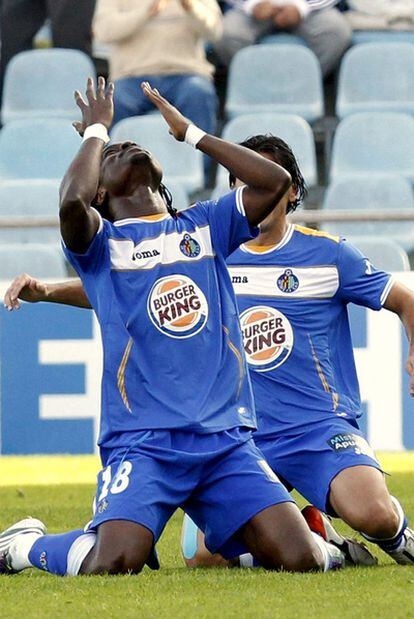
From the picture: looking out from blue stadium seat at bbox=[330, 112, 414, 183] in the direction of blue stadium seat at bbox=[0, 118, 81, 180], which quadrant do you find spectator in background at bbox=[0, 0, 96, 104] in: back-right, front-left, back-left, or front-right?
front-right

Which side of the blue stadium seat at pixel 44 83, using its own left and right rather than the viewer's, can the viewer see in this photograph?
front

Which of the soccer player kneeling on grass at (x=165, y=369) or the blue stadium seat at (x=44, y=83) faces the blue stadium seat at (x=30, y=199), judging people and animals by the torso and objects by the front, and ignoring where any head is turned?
the blue stadium seat at (x=44, y=83)

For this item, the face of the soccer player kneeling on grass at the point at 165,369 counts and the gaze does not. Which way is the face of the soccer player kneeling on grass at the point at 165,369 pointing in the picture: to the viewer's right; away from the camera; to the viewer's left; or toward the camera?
toward the camera

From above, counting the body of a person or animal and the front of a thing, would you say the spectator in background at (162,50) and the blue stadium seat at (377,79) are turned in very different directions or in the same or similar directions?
same or similar directions

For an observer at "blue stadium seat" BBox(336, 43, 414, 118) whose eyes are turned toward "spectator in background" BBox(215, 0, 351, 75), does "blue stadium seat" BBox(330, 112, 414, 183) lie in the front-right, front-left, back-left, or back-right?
back-left

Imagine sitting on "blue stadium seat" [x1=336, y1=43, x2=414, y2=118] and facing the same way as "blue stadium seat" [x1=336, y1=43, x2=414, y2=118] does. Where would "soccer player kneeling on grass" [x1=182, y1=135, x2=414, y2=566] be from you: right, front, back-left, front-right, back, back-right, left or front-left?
front

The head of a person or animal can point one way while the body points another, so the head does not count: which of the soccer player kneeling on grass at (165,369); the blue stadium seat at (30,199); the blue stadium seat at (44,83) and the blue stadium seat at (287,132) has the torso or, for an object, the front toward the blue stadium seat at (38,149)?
the blue stadium seat at (44,83)

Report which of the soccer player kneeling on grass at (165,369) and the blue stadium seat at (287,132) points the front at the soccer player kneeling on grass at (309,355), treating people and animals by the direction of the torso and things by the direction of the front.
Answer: the blue stadium seat

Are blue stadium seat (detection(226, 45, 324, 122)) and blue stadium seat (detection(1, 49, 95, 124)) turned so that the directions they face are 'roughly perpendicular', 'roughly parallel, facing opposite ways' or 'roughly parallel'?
roughly parallel

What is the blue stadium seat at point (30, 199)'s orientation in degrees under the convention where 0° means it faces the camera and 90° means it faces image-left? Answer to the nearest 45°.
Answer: approximately 0°

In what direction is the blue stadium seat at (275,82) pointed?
toward the camera

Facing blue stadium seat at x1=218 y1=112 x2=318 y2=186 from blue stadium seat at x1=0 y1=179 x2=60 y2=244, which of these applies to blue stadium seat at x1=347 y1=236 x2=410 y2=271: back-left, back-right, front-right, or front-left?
front-right

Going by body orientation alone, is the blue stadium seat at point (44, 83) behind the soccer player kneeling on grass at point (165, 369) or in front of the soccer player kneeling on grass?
behind

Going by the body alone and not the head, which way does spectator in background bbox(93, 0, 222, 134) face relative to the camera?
toward the camera

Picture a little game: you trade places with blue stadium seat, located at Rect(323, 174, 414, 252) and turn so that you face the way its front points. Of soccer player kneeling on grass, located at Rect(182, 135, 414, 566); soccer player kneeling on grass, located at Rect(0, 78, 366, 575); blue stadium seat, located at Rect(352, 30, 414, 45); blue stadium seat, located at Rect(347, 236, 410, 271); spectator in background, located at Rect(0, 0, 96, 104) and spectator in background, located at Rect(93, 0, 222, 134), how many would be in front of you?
3

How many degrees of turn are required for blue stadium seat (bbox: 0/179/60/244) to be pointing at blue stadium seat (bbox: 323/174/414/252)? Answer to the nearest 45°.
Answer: approximately 90° to its left

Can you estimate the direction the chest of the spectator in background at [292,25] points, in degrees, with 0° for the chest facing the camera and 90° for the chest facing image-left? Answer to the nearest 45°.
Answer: approximately 0°

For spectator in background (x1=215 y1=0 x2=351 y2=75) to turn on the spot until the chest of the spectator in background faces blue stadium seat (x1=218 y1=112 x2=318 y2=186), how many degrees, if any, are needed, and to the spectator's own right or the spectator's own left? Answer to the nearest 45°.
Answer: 0° — they already face it
